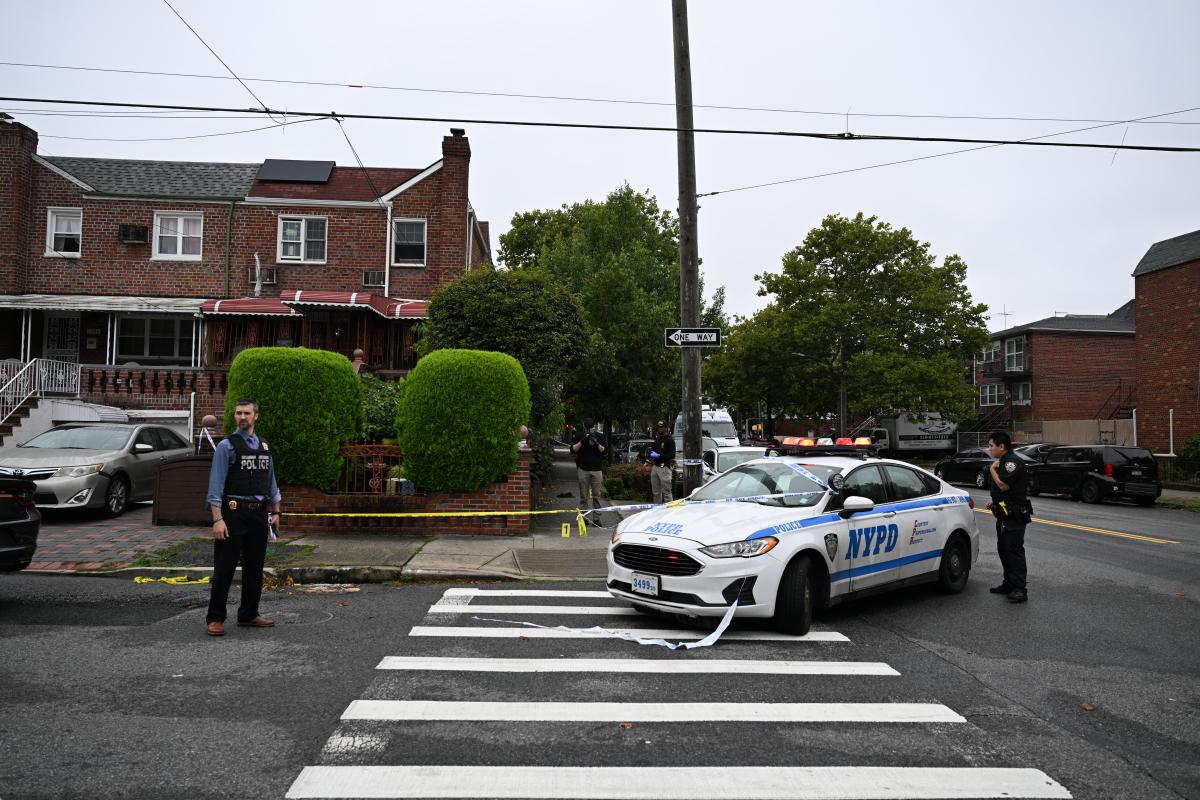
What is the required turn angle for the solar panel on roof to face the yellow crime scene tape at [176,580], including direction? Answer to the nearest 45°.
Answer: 0° — it already faces it

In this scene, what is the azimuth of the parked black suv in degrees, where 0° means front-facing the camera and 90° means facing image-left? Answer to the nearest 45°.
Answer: approximately 135°

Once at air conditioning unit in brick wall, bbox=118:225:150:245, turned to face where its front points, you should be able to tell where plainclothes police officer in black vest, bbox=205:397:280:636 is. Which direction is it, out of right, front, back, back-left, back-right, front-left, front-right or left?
front

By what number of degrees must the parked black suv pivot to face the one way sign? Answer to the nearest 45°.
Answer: approximately 135° to its left

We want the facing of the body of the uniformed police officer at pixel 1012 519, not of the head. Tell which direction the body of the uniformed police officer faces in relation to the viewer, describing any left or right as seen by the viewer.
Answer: facing to the left of the viewer

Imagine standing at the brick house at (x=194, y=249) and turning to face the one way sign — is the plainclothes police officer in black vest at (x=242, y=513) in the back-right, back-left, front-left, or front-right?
front-right

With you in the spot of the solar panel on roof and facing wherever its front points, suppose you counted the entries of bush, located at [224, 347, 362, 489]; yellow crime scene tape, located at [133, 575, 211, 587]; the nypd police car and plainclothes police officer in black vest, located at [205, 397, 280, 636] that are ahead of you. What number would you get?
4

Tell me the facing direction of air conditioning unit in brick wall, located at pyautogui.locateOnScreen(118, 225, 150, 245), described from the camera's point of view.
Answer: facing the viewer
